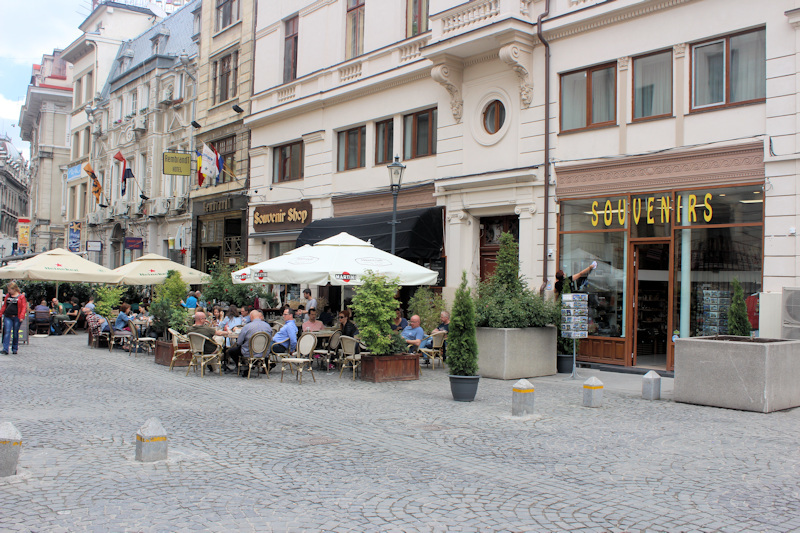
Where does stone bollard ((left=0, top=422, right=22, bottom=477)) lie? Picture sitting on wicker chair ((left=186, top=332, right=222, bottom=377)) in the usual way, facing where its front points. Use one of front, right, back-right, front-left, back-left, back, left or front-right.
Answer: back-right

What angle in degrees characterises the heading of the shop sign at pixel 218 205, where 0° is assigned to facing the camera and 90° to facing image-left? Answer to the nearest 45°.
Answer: approximately 45°

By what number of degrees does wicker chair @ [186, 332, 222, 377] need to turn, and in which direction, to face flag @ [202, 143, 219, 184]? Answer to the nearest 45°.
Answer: approximately 45° to its left

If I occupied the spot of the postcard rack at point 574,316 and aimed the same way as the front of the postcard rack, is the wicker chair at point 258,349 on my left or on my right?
on my right

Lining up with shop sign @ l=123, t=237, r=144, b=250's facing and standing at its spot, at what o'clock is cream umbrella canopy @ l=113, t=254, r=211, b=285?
The cream umbrella canopy is roughly at 12 o'clock from the shop sign.
